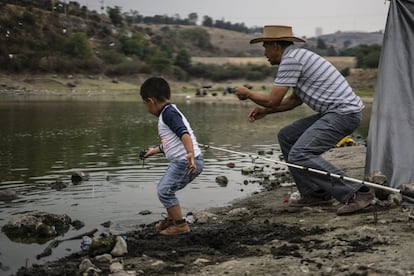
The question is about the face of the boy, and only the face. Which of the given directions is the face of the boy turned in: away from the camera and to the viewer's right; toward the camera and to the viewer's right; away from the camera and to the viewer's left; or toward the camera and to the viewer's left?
away from the camera and to the viewer's left

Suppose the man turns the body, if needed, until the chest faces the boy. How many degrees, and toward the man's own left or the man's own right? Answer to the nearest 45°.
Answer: approximately 45° to the man's own left

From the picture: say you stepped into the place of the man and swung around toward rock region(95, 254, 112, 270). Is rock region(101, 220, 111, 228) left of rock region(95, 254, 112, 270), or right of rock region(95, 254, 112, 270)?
right

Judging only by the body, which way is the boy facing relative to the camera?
to the viewer's left

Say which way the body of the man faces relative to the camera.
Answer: to the viewer's left

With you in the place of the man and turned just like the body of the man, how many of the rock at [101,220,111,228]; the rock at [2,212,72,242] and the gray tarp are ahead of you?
2
